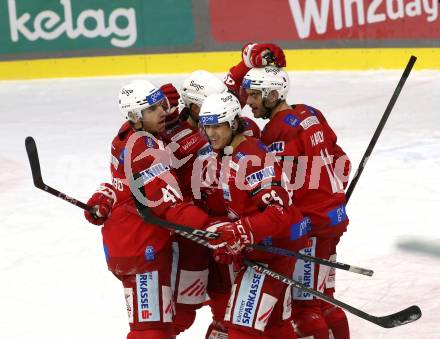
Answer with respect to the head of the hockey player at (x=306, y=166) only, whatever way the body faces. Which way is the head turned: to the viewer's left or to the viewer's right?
to the viewer's left

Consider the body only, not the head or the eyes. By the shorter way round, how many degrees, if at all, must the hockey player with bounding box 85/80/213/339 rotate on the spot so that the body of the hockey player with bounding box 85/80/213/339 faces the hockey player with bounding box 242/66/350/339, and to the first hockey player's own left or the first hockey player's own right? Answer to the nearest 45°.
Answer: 0° — they already face them

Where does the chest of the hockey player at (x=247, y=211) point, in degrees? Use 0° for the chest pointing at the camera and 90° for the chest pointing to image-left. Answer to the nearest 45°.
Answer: approximately 45°

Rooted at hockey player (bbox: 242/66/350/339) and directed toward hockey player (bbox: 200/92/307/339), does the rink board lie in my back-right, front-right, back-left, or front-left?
back-right

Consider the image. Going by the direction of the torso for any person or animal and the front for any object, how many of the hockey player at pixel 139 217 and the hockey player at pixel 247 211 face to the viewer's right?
1

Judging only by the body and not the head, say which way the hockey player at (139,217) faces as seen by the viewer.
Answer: to the viewer's right

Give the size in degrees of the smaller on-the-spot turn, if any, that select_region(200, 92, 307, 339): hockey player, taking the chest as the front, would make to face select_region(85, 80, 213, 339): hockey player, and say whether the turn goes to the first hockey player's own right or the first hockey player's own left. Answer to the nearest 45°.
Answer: approximately 45° to the first hockey player's own right

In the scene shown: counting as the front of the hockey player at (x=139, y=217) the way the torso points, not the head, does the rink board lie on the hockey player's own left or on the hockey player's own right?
on the hockey player's own left
